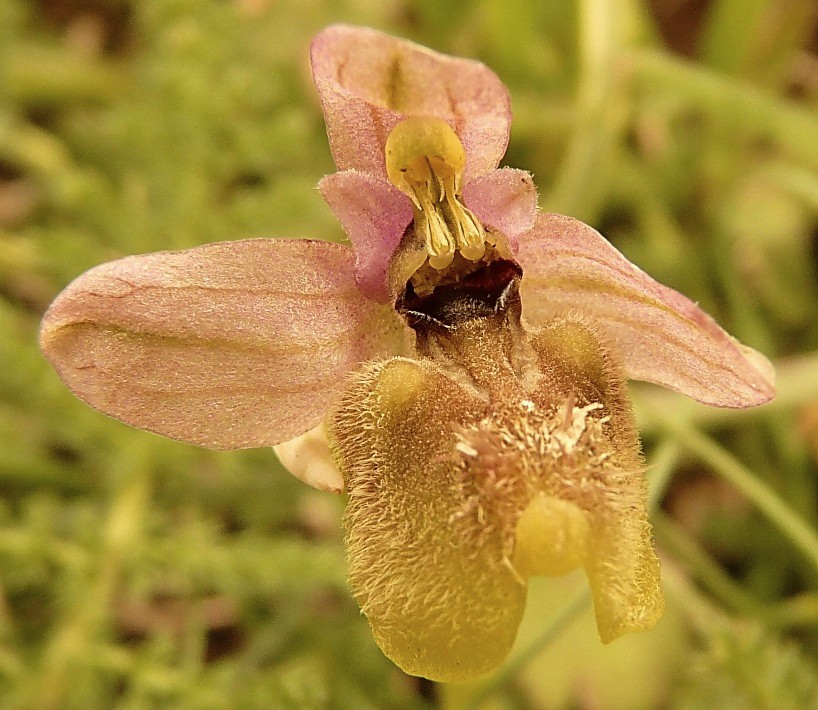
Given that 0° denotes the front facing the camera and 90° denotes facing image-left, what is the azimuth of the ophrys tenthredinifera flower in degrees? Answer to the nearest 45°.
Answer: approximately 0°
